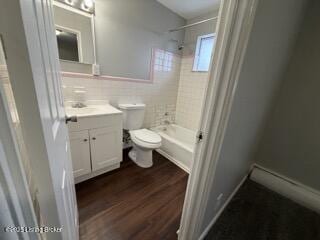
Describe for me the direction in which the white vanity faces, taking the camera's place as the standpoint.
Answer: facing the viewer and to the right of the viewer

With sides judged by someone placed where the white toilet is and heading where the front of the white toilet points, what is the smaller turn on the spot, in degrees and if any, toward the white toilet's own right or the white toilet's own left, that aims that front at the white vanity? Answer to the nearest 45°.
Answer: approximately 90° to the white toilet's own right

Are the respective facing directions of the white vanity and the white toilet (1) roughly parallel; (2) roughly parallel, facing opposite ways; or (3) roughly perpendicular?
roughly parallel

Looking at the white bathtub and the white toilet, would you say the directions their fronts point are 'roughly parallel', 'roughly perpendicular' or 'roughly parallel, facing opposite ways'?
roughly perpendicular

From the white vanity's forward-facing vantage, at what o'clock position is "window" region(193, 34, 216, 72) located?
The window is roughly at 10 o'clock from the white vanity.

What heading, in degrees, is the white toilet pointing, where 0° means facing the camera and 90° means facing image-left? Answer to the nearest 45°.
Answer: approximately 315°

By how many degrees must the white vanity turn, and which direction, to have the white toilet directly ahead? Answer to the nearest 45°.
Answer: approximately 45° to its left
